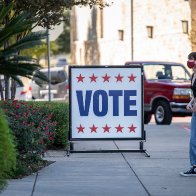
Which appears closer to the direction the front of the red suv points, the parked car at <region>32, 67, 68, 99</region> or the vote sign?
the vote sign

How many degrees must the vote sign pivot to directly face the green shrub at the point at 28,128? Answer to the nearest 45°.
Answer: approximately 45° to its right

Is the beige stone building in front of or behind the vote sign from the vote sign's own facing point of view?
behind

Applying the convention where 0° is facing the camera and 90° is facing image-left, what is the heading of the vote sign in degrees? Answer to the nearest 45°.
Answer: approximately 0°

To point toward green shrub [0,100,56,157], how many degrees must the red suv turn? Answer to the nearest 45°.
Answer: approximately 45° to its right

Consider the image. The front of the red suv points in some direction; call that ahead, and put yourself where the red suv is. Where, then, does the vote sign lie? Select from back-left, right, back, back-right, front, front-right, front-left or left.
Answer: front-right
